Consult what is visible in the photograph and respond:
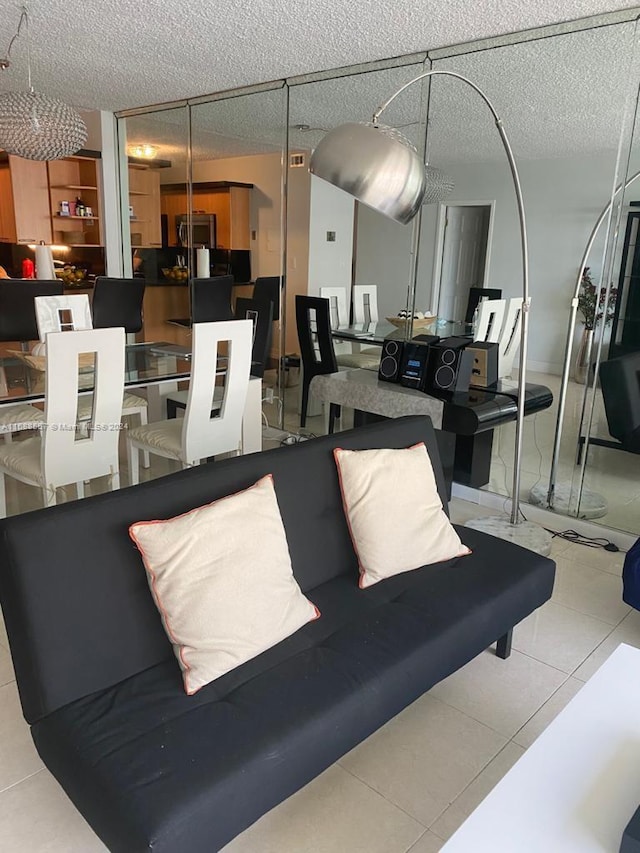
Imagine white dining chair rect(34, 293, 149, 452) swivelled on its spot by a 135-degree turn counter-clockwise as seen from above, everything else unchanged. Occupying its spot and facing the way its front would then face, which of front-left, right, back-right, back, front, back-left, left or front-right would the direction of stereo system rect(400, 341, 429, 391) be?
back-right

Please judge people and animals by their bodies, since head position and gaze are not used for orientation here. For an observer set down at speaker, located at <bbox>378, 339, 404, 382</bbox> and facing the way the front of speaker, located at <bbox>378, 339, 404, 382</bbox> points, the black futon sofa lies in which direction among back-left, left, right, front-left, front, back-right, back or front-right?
front-left

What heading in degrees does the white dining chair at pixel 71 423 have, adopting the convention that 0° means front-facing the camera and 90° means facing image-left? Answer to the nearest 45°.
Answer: approximately 135°

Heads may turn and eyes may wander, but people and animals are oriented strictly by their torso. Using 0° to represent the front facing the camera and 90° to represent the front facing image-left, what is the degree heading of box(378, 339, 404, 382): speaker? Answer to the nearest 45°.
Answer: approximately 45°

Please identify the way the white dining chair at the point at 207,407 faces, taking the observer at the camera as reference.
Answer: facing away from the viewer and to the left of the viewer
